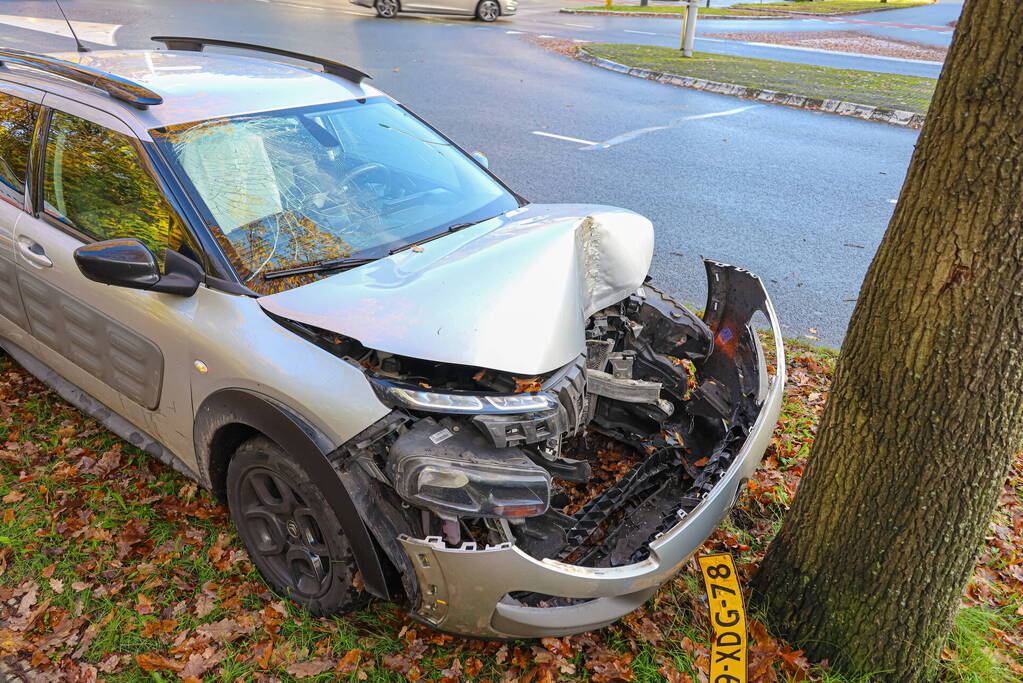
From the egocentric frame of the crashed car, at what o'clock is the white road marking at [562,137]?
The white road marking is roughly at 8 o'clock from the crashed car.

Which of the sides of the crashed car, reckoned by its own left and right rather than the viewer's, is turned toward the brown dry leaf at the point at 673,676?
front

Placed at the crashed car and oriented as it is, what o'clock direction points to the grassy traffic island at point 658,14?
The grassy traffic island is roughly at 8 o'clock from the crashed car.

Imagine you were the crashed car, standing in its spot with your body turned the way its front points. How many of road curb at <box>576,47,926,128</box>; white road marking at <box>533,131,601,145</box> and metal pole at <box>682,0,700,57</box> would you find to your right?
0
